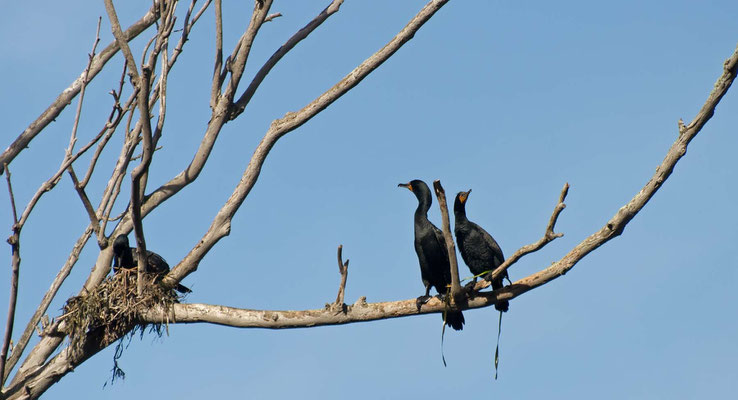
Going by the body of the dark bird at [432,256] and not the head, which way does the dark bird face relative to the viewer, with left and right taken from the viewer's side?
facing to the left of the viewer

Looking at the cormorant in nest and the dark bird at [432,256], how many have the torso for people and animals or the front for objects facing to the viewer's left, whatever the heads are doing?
2

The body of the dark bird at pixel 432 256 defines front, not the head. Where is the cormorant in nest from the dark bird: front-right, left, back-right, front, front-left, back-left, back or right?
front

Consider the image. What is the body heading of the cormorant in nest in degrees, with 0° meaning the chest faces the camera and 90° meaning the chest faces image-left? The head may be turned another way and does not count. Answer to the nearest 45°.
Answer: approximately 90°

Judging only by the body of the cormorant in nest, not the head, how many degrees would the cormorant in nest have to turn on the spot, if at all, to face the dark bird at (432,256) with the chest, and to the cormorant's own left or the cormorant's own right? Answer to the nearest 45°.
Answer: approximately 180°

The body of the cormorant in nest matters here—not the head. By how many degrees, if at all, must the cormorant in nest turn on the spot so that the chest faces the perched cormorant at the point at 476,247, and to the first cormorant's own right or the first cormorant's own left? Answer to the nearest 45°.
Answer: approximately 180°
